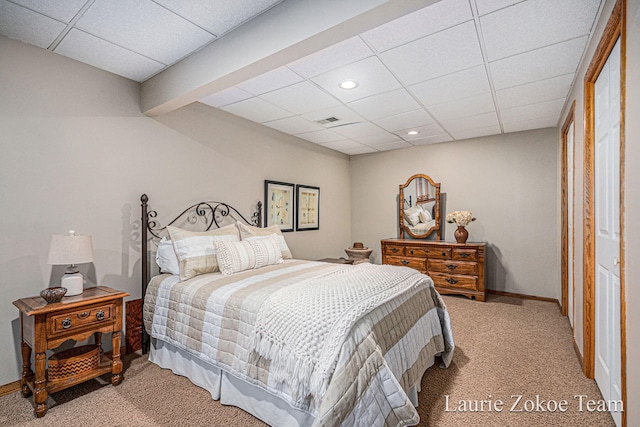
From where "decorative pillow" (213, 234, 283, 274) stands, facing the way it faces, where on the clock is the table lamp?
The table lamp is roughly at 4 o'clock from the decorative pillow.

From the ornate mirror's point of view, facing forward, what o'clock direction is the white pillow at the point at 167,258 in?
The white pillow is roughly at 1 o'clock from the ornate mirror.

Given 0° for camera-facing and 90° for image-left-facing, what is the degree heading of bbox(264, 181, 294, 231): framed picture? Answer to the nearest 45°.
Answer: approximately 315°

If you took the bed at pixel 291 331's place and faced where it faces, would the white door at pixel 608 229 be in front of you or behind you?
in front

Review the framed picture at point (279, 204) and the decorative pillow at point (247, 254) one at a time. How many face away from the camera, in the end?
0

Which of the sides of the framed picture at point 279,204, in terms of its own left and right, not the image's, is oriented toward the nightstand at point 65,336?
right

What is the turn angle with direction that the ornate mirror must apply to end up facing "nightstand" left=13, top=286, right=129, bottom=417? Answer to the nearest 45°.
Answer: approximately 45° to its right

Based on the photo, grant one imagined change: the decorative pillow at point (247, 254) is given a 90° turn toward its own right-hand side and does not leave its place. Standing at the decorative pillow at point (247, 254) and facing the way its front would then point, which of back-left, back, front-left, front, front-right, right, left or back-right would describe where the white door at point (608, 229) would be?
left

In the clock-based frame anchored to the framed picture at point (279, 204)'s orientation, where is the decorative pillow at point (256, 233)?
The decorative pillow is roughly at 2 o'clock from the framed picture.

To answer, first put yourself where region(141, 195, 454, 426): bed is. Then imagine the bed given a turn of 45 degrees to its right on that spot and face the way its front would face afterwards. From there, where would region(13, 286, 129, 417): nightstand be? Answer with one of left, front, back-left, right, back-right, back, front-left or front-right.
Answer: right

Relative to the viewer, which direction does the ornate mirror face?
toward the camera

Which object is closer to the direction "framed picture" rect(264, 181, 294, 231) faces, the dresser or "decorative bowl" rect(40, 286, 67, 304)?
the dresser

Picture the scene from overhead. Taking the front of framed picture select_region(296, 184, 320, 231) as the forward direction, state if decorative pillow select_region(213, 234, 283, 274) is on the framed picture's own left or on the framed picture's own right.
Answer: on the framed picture's own right

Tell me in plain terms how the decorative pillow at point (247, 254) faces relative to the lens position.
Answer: facing the viewer and to the right of the viewer
